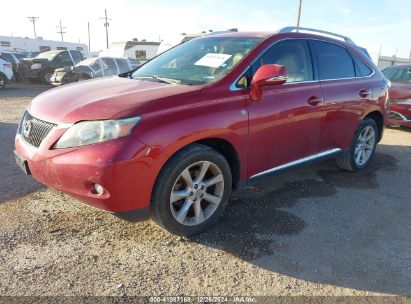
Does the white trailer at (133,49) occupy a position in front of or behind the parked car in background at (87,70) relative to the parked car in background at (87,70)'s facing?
behind

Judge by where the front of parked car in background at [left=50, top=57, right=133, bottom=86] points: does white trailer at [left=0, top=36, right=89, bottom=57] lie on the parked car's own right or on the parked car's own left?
on the parked car's own right

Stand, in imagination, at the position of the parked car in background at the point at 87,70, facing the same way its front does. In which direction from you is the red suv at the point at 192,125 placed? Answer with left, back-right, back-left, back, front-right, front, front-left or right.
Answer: front-left

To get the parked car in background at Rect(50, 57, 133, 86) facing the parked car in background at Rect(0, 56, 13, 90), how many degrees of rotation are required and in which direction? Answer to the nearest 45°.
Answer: approximately 45° to its right

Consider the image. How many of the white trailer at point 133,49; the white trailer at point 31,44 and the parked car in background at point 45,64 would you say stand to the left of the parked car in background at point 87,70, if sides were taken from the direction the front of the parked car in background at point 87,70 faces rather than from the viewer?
0

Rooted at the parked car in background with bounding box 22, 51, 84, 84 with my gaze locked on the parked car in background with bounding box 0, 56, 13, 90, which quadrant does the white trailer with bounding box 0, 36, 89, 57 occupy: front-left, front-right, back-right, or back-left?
back-right

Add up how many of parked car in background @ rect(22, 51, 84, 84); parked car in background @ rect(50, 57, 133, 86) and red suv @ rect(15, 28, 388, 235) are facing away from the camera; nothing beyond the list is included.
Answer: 0

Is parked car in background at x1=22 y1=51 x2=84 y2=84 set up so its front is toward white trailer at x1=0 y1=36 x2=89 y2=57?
no

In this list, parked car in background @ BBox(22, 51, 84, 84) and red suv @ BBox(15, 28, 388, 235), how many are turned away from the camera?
0

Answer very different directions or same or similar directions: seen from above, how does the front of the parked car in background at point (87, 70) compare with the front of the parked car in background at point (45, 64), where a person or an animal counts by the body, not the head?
same or similar directions

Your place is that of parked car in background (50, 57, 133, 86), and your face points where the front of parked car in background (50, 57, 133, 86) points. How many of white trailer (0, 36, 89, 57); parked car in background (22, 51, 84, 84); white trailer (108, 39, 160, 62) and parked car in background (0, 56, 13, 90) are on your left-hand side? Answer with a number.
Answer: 0

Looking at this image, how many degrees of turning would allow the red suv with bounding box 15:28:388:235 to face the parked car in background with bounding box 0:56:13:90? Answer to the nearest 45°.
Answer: approximately 90° to its right

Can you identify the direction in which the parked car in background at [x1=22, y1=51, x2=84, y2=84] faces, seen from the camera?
facing the viewer and to the left of the viewer

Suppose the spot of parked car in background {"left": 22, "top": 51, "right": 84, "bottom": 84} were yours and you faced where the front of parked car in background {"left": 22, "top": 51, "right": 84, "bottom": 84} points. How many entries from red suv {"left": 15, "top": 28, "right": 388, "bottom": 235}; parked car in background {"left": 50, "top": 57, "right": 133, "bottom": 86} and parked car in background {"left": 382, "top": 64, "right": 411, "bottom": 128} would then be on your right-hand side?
0

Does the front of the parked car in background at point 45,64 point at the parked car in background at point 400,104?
no

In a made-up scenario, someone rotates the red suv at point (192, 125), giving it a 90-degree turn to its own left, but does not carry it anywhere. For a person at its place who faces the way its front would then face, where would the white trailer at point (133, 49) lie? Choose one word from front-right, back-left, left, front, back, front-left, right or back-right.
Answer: back-left
